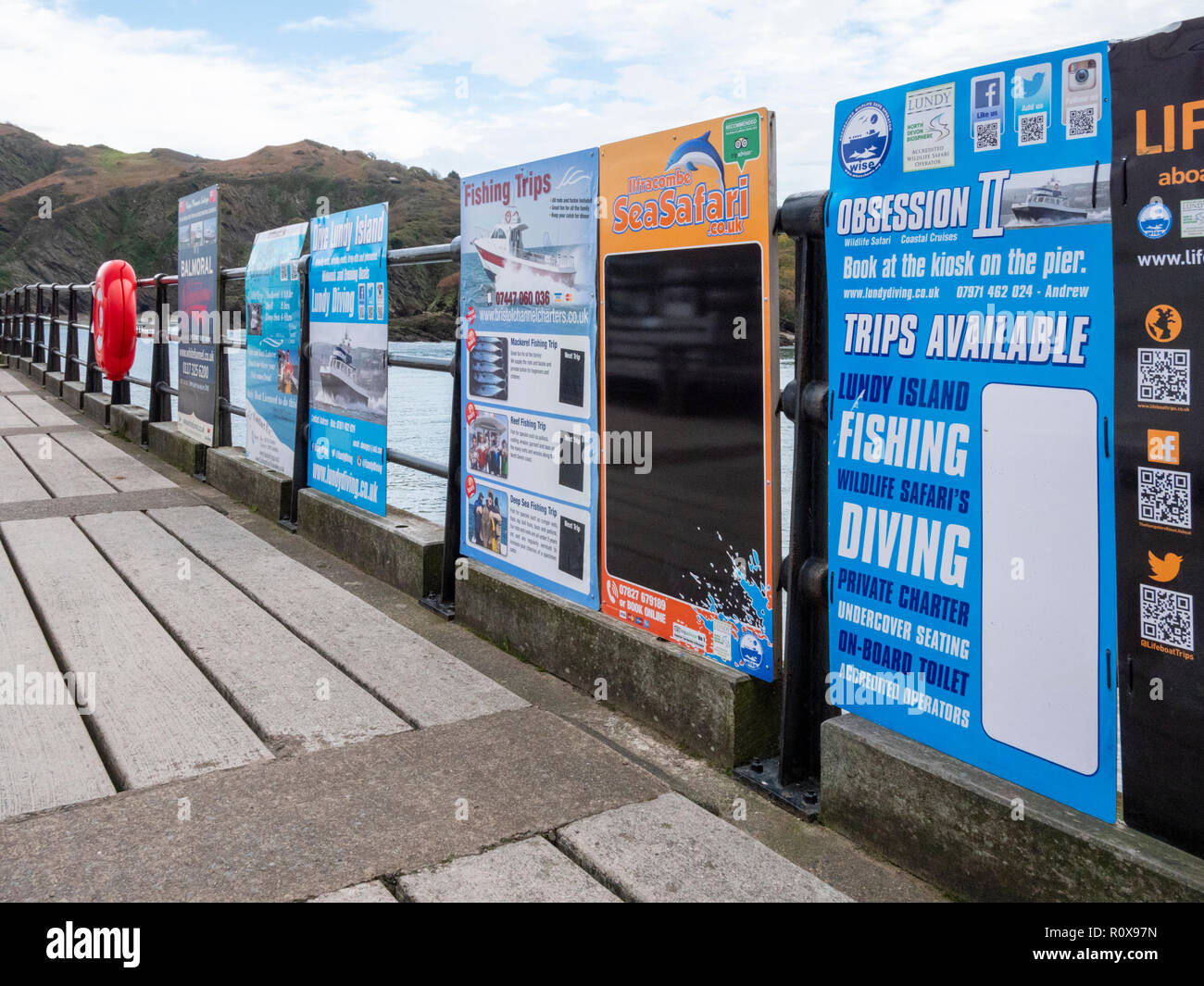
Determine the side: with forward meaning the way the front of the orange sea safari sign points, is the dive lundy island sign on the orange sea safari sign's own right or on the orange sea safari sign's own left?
on the orange sea safari sign's own right

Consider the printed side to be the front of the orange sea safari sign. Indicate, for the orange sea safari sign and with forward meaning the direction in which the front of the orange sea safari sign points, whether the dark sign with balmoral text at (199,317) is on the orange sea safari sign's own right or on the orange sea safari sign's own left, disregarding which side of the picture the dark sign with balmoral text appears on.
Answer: on the orange sea safari sign's own right
